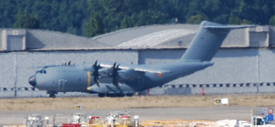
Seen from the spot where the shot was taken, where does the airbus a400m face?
facing to the left of the viewer
